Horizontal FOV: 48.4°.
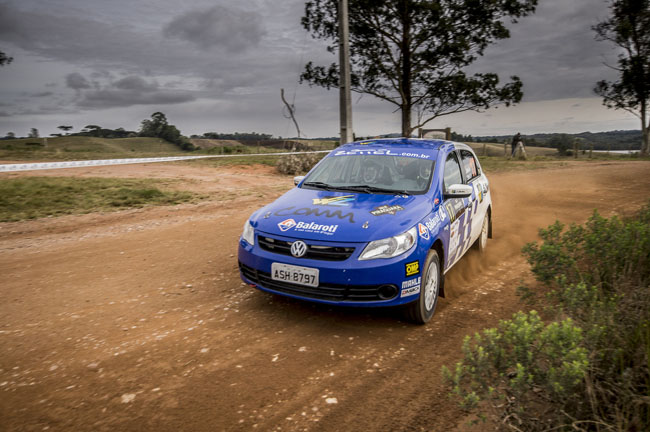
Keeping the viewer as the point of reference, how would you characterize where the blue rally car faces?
facing the viewer and to the left of the viewer

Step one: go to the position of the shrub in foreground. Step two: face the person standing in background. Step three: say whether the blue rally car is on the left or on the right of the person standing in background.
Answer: left

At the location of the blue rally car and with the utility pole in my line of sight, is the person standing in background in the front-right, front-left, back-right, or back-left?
front-right

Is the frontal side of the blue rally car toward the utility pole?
no

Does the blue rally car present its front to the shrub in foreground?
no

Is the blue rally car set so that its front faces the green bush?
no

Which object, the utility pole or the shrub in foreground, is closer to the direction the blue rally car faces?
the shrub in foreground

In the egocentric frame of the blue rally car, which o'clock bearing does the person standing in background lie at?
The person standing in background is roughly at 5 o'clock from the blue rally car.
